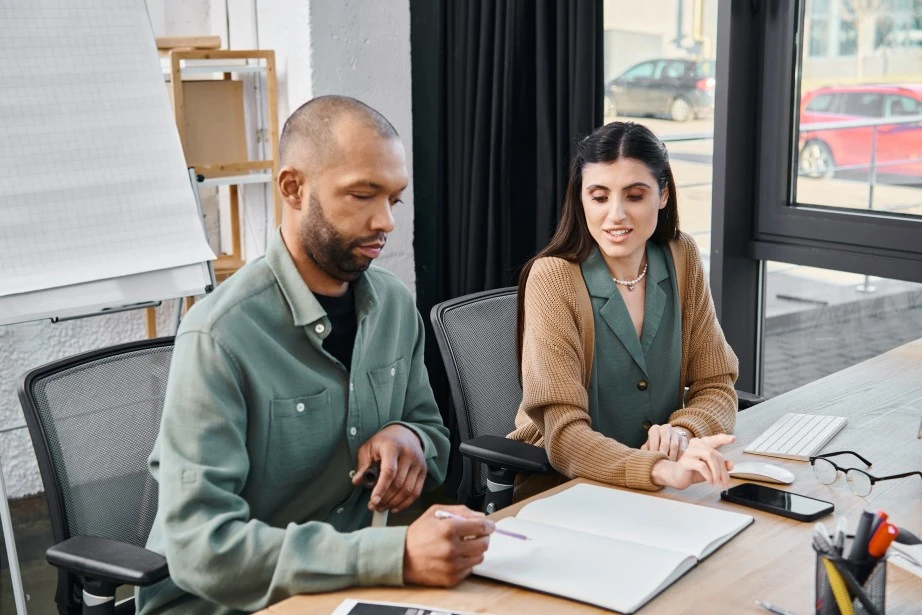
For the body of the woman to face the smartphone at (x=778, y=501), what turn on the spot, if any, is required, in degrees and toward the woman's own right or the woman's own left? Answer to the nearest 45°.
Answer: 0° — they already face it

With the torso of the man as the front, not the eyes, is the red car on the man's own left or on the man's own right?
on the man's own left

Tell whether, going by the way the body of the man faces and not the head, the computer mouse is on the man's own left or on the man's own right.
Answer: on the man's own left

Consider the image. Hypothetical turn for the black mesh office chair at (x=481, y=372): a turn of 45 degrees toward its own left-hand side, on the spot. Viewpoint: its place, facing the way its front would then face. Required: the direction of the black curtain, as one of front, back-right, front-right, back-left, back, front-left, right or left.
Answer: left

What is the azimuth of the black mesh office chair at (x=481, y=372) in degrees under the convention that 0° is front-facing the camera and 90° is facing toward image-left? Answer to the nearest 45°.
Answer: approximately 315°

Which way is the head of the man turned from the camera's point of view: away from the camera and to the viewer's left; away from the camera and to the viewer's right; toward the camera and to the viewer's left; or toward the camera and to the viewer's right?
toward the camera and to the viewer's right
